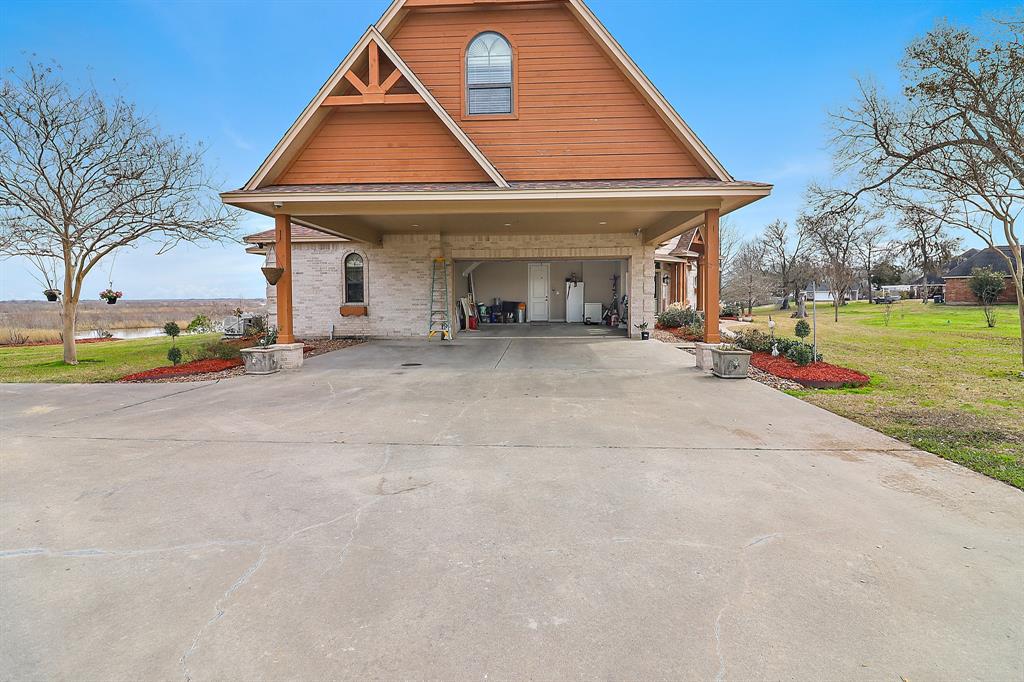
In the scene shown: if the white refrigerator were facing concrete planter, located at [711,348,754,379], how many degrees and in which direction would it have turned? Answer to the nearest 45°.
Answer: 0° — it already faces it

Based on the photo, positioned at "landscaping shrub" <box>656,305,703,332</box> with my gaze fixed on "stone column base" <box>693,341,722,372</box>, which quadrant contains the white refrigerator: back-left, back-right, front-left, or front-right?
back-right

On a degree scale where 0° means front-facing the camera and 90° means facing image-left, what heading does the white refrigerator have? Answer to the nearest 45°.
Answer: approximately 0°

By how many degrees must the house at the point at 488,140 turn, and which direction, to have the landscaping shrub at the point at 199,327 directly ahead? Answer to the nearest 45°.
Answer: approximately 135° to its right

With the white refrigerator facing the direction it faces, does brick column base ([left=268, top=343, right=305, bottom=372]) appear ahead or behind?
ahead

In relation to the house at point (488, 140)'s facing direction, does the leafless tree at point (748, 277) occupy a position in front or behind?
behind

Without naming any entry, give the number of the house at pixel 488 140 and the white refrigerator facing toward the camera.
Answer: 2
